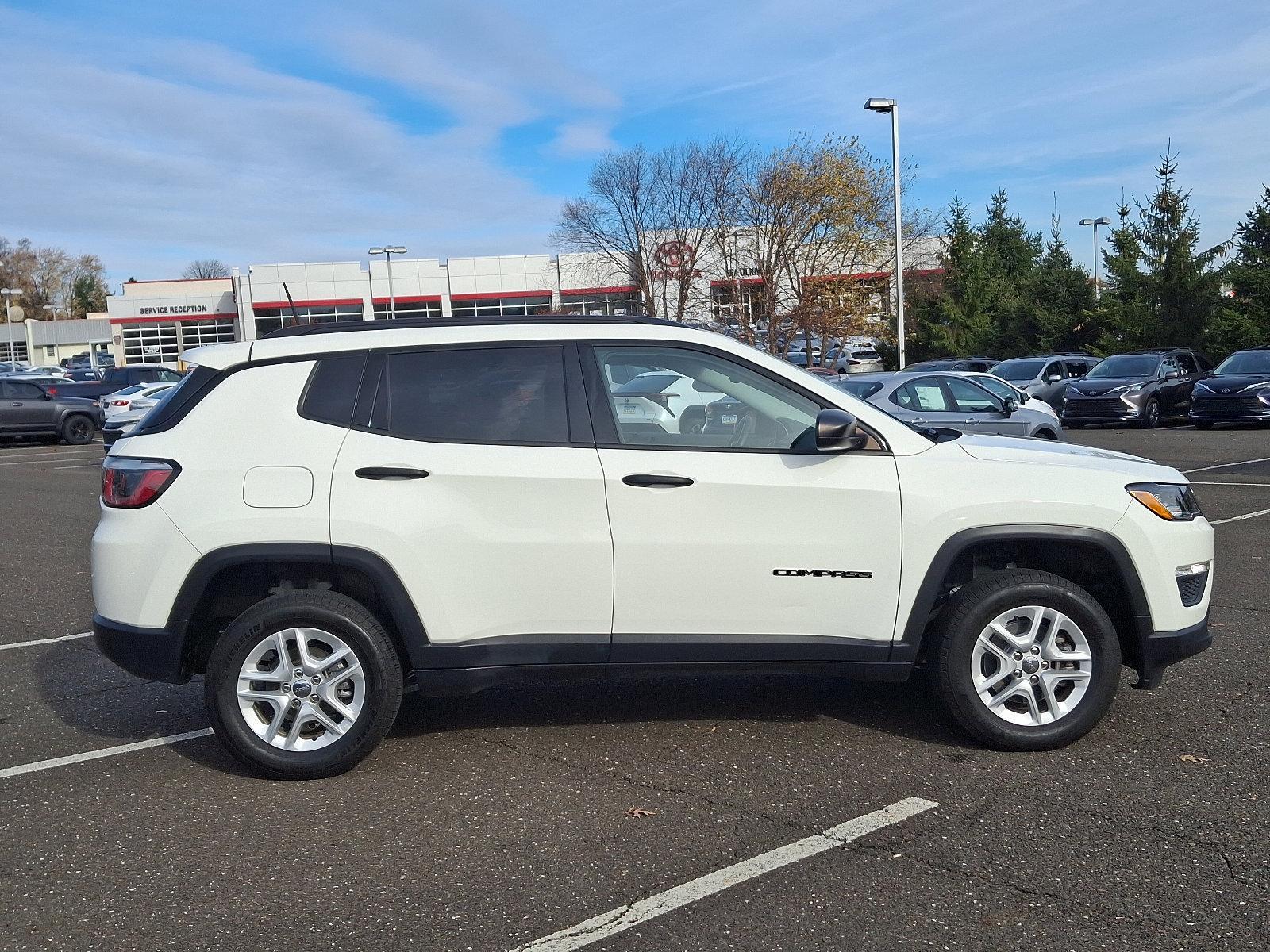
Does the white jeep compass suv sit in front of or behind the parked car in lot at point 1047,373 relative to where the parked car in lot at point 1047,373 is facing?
in front

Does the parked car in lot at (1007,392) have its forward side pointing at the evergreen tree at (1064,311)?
no

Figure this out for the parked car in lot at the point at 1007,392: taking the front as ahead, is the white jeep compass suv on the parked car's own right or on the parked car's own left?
on the parked car's own right

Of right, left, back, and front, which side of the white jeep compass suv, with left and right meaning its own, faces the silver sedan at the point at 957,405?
left

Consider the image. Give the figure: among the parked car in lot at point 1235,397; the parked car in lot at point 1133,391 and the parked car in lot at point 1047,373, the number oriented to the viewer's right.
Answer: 0

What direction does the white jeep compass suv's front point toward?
to the viewer's right

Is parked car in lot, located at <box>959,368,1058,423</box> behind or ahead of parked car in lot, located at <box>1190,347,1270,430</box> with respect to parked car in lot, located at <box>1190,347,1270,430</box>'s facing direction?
ahead

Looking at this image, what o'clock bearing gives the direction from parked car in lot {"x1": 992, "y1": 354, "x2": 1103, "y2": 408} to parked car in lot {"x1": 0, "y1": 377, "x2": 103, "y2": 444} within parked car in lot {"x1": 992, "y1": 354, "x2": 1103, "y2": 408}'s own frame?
parked car in lot {"x1": 0, "y1": 377, "x2": 103, "y2": 444} is roughly at 1 o'clock from parked car in lot {"x1": 992, "y1": 354, "x2": 1103, "y2": 408}.

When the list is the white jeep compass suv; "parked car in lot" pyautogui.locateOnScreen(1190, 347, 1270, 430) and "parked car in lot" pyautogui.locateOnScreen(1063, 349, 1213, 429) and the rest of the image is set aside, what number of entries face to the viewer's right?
1

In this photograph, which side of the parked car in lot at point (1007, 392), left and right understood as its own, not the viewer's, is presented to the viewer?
right

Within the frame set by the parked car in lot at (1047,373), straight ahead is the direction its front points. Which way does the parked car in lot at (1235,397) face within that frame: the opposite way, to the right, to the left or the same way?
the same way

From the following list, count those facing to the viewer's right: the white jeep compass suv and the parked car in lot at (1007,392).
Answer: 2

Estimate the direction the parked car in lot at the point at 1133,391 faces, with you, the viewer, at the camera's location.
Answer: facing the viewer and to the left of the viewer
